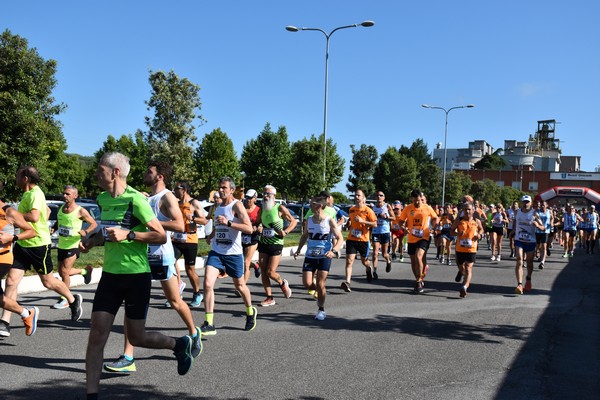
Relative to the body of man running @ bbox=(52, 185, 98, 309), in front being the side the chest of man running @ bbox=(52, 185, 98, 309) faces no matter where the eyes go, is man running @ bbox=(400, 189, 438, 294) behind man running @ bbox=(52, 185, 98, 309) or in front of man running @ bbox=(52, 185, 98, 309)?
behind

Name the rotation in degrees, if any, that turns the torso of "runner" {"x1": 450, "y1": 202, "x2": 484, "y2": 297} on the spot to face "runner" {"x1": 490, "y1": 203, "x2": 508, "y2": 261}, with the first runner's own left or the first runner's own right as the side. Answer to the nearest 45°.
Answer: approximately 180°

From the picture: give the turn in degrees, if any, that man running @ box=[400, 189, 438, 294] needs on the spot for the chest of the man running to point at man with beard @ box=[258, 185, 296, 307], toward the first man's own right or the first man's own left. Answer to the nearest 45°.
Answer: approximately 45° to the first man's own right

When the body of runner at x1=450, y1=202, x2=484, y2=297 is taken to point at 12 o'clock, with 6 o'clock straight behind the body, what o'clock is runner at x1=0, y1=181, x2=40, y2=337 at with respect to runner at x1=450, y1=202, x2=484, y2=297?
runner at x1=0, y1=181, x2=40, y2=337 is roughly at 1 o'clock from runner at x1=450, y1=202, x2=484, y2=297.

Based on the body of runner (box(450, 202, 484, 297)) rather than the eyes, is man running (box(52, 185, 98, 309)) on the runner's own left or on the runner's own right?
on the runner's own right

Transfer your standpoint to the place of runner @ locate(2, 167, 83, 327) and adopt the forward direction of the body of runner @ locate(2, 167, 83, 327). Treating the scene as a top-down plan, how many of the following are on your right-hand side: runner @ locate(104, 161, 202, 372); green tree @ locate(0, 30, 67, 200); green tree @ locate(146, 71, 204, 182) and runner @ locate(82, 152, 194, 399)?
2

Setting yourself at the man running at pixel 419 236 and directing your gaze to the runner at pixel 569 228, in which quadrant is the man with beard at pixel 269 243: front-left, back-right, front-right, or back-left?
back-left

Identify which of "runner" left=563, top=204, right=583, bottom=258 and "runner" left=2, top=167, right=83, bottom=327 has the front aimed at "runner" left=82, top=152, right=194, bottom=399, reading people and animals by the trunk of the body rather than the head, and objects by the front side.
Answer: "runner" left=563, top=204, right=583, bottom=258

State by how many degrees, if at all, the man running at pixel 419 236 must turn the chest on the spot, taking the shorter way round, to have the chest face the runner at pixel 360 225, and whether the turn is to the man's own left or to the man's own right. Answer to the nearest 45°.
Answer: approximately 90° to the man's own right

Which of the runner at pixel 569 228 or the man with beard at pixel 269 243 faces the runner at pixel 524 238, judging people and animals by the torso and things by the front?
the runner at pixel 569 228

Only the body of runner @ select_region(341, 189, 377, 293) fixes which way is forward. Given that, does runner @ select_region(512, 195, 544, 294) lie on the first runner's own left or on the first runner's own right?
on the first runner's own left

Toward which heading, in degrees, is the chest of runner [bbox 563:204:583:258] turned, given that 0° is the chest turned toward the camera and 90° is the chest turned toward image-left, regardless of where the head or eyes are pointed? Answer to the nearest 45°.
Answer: approximately 0°
